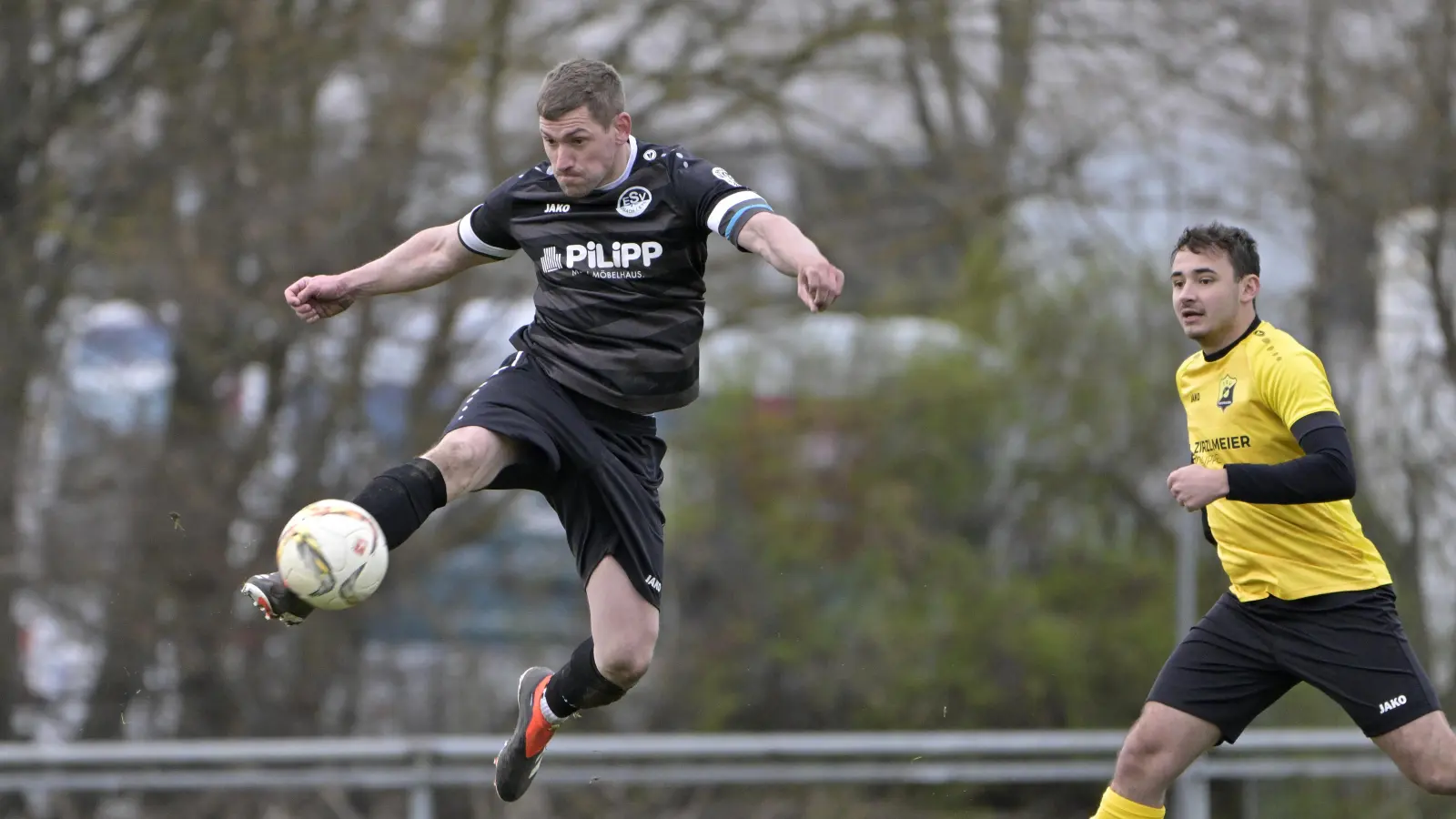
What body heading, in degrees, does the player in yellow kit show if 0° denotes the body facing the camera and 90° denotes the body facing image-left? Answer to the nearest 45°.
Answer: approximately 45°

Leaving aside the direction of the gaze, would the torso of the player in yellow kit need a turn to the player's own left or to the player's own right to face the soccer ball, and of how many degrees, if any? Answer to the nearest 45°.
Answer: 0° — they already face it

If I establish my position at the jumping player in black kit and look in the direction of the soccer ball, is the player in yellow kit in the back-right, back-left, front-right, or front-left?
back-left

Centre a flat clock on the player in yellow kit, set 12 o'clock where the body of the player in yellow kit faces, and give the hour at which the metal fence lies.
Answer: The metal fence is roughly at 3 o'clock from the player in yellow kit.

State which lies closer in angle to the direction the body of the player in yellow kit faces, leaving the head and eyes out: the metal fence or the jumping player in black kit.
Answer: the jumping player in black kit

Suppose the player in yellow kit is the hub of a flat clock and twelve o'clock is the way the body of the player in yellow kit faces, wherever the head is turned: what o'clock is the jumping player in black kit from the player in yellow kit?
The jumping player in black kit is roughly at 1 o'clock from the player in yellow kit.
